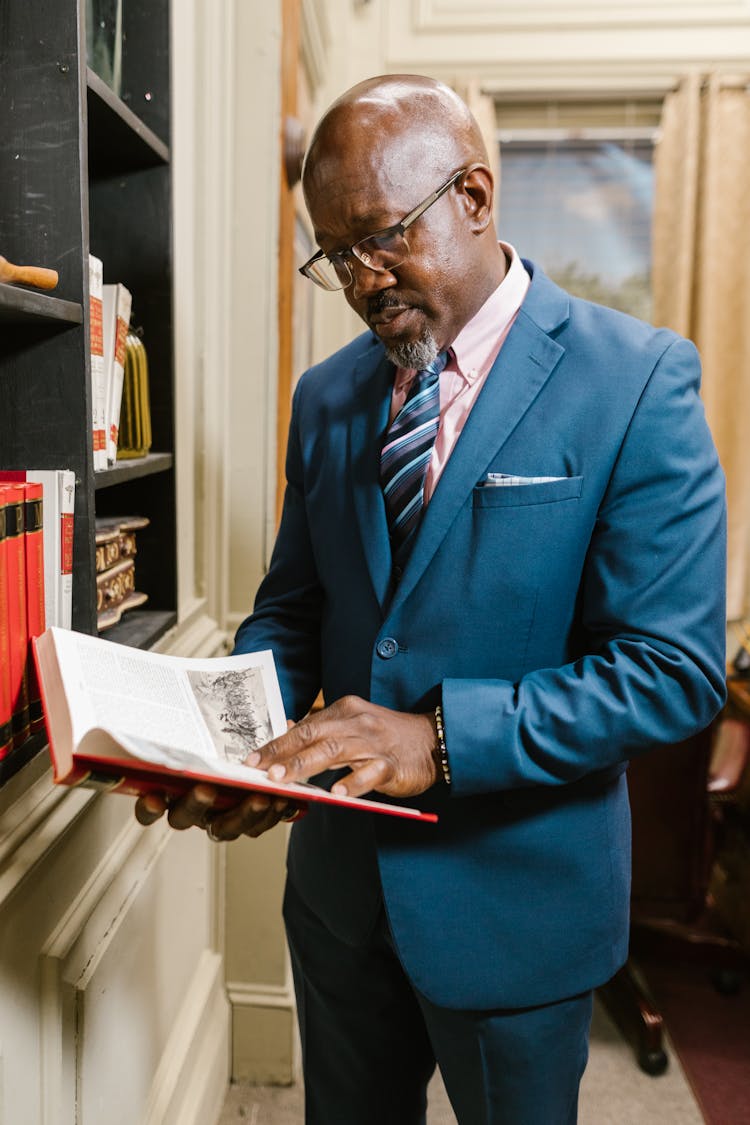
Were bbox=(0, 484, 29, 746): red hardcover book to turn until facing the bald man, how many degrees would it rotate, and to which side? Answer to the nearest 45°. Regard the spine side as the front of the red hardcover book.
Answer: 0° — it already faces them

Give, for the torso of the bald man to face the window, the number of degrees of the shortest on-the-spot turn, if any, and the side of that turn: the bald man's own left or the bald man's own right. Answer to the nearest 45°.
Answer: approximately 135° to the bald man's own right

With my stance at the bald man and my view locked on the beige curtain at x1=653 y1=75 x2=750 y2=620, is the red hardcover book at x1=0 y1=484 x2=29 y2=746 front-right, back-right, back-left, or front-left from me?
back-left

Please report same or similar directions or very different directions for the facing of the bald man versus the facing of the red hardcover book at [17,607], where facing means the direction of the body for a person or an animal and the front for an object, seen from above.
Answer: very different directions

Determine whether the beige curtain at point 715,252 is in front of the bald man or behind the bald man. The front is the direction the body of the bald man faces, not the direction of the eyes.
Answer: behind

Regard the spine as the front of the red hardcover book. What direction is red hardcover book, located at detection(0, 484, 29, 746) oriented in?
to the viewer's right

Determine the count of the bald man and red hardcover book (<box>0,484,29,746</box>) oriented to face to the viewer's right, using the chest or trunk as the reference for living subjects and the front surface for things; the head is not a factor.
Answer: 1

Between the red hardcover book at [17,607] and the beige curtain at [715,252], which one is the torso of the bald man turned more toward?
the red hardcover book
